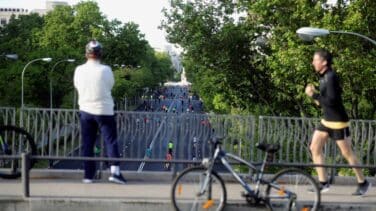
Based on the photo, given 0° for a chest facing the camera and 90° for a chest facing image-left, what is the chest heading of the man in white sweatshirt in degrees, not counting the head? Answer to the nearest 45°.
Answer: approximately 180°

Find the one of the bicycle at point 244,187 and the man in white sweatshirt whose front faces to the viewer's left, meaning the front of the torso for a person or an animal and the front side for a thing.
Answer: the bicycle

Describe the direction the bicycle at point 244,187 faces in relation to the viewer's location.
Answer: facing to the left of the viewer

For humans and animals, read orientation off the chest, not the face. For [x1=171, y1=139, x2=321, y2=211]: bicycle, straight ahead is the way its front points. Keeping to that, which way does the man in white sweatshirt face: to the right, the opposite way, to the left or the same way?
to the right

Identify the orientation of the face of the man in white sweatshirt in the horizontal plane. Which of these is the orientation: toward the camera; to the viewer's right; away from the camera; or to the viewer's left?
away from the camera

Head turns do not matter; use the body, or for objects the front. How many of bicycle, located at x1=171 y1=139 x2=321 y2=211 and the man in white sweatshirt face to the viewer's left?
1

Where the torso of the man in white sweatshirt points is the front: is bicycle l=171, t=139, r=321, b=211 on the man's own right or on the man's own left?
on the man's own right

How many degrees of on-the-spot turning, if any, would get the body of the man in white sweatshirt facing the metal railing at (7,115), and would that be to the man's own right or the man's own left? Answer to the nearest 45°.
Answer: approximately 45° to the man's own left

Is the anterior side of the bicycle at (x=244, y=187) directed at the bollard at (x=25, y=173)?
yes
